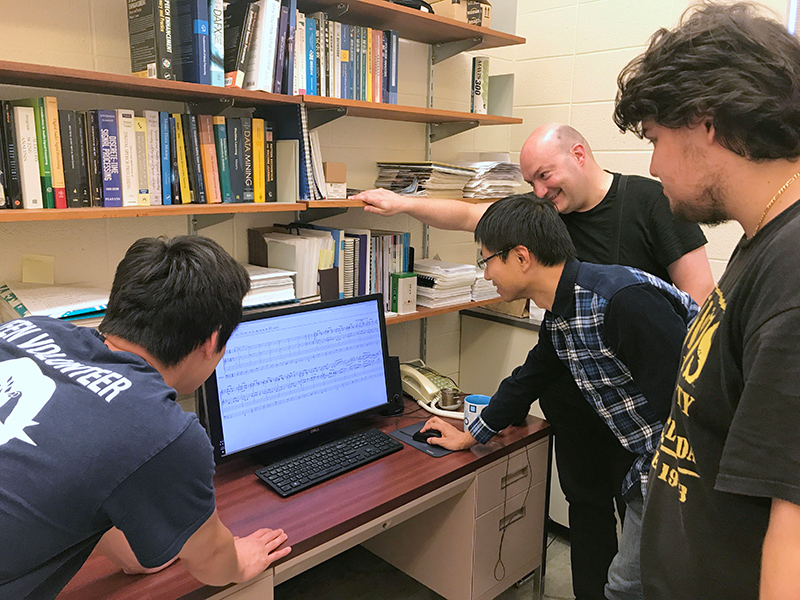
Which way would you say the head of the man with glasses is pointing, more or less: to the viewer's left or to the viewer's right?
to the viewer's left

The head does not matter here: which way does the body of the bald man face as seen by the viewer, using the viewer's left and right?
facing the viewer and to the left of the viewer

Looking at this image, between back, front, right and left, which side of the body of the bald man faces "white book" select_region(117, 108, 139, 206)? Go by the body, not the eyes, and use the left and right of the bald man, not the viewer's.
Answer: front

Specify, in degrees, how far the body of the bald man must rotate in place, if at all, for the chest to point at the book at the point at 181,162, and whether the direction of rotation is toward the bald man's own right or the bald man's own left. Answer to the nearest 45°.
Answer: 0° — they already face it

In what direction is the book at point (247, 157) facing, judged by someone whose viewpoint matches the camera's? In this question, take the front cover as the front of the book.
facing to the right of the viewer

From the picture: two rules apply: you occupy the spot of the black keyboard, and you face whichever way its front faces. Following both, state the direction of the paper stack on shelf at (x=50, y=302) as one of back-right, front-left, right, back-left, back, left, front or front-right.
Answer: back-right
